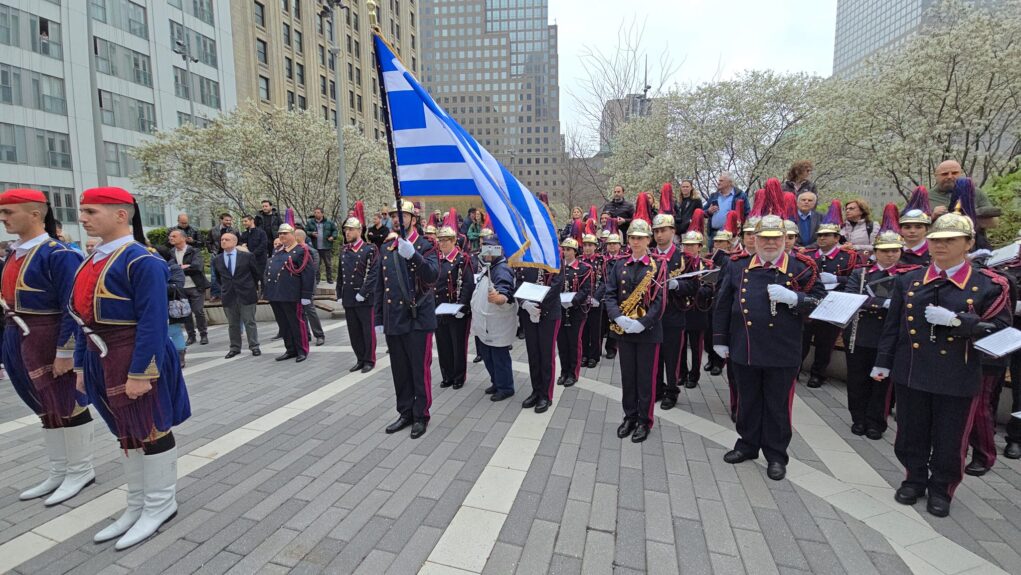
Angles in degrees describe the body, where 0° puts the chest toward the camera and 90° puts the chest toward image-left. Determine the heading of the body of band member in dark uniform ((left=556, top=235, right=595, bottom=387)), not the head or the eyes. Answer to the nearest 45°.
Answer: approximately 45°

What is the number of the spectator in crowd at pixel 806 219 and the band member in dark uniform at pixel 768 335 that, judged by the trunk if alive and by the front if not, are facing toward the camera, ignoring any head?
2

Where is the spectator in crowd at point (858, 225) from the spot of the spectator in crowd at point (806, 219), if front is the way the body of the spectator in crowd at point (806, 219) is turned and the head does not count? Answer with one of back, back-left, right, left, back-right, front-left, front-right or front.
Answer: left

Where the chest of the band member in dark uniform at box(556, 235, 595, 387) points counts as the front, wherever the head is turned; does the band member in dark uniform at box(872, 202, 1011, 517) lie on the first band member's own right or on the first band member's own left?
on the first band member's own left

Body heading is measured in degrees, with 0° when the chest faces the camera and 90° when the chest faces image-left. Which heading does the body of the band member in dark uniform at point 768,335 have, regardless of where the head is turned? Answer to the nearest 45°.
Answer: approximately 0°

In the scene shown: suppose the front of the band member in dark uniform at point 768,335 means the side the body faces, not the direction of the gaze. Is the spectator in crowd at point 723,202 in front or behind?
behind
